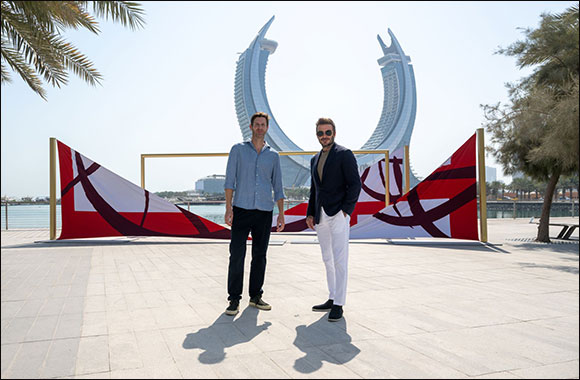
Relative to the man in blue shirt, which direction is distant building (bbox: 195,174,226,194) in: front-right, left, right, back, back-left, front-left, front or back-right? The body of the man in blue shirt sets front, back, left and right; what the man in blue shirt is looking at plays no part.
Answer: back

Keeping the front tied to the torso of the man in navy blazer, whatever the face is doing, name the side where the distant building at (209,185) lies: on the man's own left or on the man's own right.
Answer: on the man's own right

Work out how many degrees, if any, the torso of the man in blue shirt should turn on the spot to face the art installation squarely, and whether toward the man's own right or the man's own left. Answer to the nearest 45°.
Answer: approximately 180°

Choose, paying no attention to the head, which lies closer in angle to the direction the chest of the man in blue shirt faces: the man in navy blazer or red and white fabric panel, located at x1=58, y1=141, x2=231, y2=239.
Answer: the man in navy blazer

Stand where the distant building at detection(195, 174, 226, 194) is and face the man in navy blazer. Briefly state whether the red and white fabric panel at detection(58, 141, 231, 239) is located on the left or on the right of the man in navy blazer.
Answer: right

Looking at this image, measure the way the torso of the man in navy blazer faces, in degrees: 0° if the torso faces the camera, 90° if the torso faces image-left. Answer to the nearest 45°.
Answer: approximately 45°

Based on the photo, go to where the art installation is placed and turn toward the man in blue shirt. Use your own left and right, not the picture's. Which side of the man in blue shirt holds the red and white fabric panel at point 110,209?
right

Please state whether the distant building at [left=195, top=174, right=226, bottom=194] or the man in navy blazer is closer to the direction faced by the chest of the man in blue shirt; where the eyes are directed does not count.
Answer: the man in navy blazer

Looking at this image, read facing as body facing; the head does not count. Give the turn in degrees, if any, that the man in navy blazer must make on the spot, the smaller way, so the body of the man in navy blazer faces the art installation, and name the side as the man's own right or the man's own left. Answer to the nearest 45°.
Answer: approximately 135° to the man's own right

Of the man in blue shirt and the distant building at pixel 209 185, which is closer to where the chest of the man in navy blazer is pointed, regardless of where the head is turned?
the man in blue shirt
